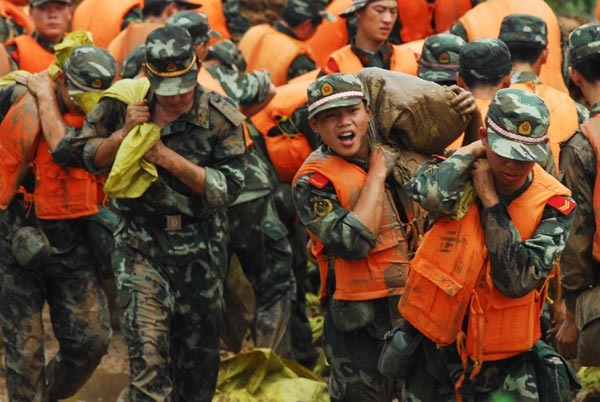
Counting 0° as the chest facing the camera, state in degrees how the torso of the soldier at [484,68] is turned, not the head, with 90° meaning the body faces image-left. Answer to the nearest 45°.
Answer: approximately 180°

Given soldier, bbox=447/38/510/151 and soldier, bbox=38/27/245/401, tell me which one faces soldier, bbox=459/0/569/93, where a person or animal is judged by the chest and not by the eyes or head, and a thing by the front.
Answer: soldier, bbox=447/38/510/151

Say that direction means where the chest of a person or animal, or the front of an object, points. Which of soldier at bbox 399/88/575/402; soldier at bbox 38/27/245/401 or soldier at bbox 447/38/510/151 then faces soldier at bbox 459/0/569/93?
soldier at bbox 447/38/510/151
